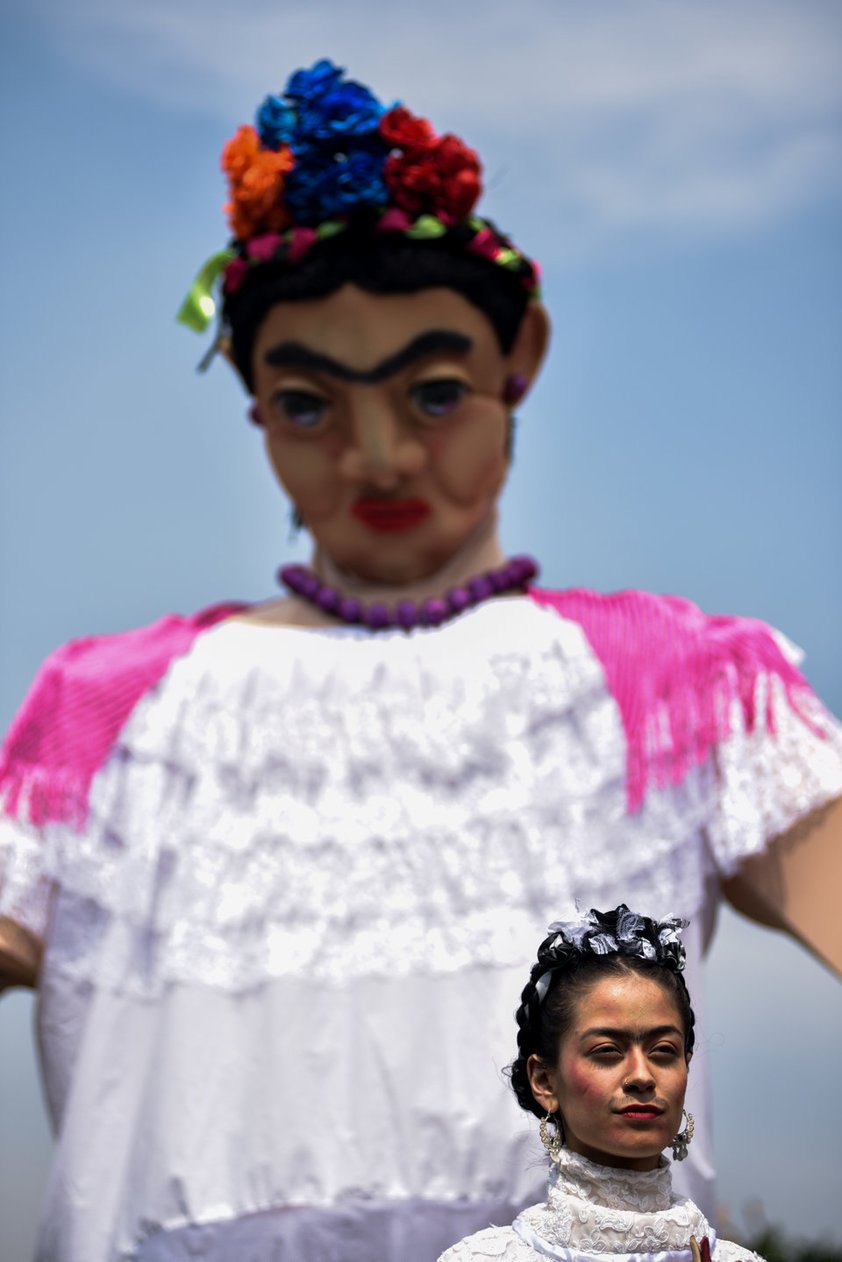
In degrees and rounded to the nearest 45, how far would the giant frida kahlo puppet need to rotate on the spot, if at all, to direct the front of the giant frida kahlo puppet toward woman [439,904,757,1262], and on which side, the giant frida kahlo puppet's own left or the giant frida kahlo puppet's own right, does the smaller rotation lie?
0° — it already faces them

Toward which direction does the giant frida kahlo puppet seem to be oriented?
toward the camera

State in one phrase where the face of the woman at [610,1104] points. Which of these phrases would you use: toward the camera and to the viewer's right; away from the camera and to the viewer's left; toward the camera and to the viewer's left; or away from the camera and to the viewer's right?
toward the camera and to the viewer's right
